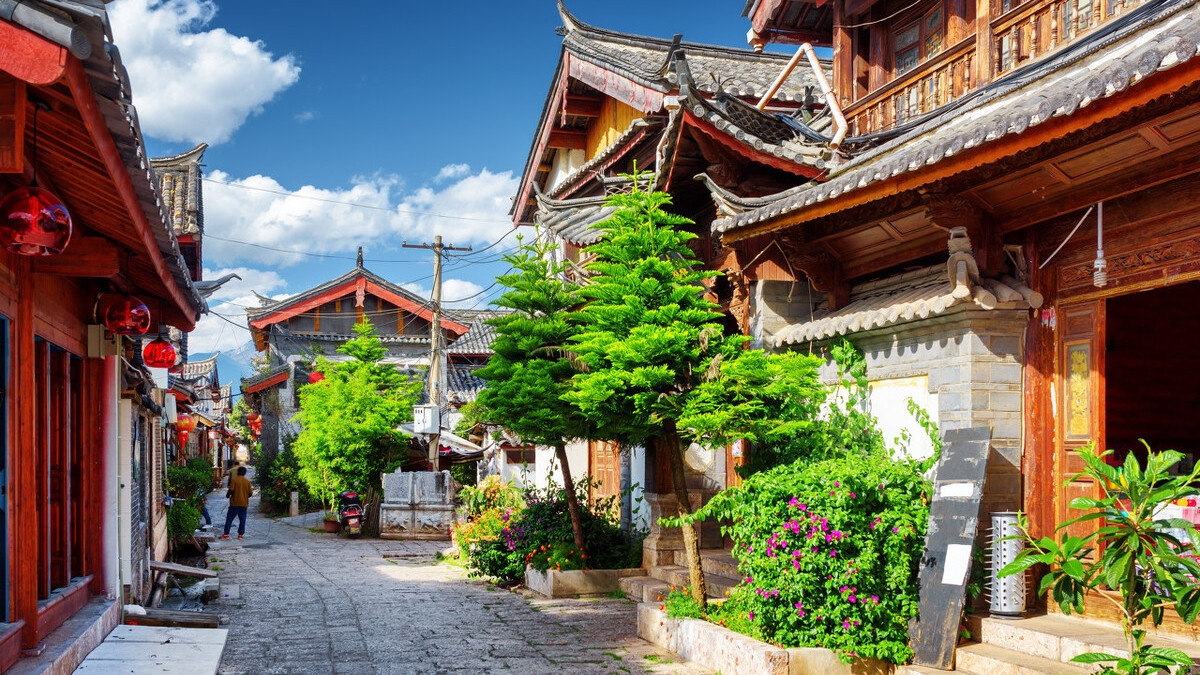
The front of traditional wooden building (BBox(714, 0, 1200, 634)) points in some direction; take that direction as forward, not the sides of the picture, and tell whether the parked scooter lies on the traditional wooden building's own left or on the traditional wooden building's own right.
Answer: on the traditional wooden building's own right

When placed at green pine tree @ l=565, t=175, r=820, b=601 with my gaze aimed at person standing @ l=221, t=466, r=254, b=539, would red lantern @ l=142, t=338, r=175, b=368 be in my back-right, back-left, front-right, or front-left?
front-left

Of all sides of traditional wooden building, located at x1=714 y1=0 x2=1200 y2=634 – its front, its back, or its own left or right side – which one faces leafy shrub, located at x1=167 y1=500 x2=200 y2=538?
right

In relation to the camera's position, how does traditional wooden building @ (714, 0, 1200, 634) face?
facing the viewer and to the left of the viewer

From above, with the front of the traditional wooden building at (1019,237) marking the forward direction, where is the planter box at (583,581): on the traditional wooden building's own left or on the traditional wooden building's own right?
on the traditional wooden building's own right

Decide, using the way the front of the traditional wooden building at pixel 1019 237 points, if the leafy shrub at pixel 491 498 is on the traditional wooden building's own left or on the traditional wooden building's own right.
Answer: on the traditional wooden building's own right
